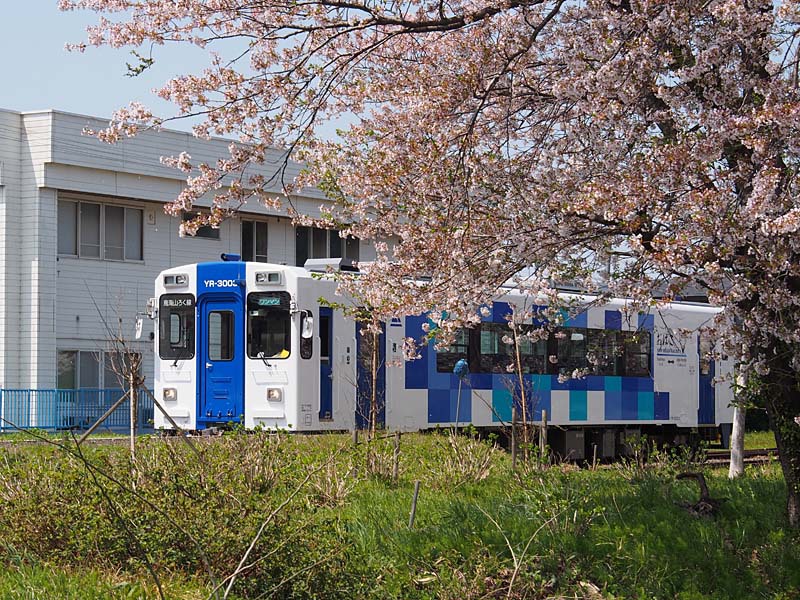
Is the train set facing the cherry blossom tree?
no

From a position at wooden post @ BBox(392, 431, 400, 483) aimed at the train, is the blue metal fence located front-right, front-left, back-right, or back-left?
front-left

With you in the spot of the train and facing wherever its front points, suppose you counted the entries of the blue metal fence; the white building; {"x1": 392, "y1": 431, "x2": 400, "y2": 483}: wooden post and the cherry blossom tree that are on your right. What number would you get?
2

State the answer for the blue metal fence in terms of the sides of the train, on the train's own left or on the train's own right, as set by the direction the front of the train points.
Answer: on the train's own right

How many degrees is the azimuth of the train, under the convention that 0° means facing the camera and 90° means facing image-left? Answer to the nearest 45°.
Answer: approximately 45°

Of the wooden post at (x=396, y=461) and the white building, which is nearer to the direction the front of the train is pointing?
the wooden post

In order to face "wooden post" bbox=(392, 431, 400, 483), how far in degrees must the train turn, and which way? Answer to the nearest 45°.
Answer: approximately 45° to its left

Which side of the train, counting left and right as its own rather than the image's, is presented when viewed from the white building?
right
